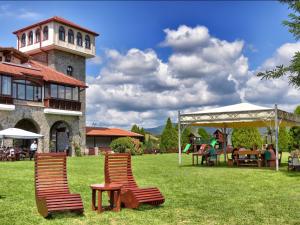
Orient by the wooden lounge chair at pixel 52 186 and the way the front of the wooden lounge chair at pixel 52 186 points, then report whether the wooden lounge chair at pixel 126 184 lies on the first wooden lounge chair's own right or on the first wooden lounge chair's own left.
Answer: on the first wooden lounge chair's own left

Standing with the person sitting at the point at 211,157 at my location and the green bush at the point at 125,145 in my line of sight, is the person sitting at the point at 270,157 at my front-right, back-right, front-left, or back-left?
back-right

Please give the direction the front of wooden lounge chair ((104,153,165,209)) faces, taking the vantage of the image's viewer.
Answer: facing the viewer and to the right of the viewer

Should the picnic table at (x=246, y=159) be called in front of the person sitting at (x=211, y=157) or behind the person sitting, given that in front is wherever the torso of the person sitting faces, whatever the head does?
behind

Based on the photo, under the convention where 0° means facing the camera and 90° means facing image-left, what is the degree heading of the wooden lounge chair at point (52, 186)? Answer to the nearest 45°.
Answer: approximately 315°

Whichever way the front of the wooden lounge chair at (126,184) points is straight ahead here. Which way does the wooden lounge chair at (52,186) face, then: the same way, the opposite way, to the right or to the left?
the same way

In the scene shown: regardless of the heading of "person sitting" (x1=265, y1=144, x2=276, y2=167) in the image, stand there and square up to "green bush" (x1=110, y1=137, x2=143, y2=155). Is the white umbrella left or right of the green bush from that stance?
left
